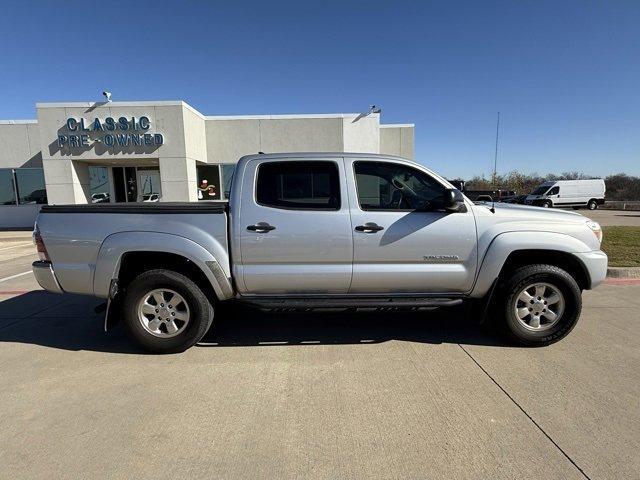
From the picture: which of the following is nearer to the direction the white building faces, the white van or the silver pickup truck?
the silver pickup truck

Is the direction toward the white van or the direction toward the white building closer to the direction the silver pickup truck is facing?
the white van

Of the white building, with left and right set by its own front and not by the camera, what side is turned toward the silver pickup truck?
front

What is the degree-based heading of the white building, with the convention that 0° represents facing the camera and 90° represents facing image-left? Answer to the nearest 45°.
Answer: approximately 0°

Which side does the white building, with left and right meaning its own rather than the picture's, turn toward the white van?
left

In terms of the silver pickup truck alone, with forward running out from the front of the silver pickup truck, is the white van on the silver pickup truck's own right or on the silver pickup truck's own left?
on the silver pickup truck's own left

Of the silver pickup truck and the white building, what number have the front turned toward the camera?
1

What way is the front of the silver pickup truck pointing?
to the viewer's right

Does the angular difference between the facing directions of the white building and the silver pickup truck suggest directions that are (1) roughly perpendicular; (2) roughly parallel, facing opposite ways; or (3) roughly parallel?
roughly perpendicular

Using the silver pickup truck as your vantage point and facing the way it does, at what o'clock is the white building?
The white building is roughly at 8 o'clock from the silver pickup truck.
